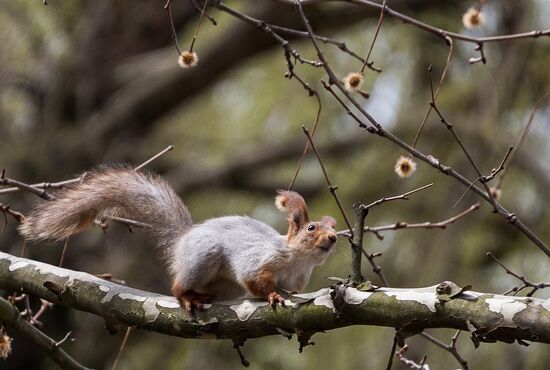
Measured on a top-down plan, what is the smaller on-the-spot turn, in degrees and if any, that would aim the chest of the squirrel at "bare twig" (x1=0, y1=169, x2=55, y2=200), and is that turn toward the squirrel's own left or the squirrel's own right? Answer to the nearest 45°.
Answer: approximately 180°

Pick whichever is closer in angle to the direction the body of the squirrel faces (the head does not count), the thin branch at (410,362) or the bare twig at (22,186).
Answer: the thin branch

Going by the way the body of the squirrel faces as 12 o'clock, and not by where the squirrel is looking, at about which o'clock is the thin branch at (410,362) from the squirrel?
The thin branch is roughly at 1 o'clock from the squirrel.

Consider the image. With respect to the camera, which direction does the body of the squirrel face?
to the viewer's right
